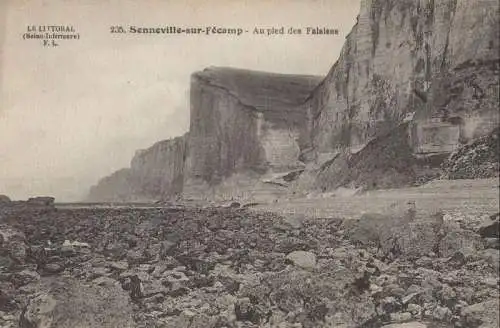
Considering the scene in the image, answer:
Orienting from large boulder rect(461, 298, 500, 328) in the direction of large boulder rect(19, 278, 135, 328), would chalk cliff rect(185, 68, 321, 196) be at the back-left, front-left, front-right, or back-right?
front-right
